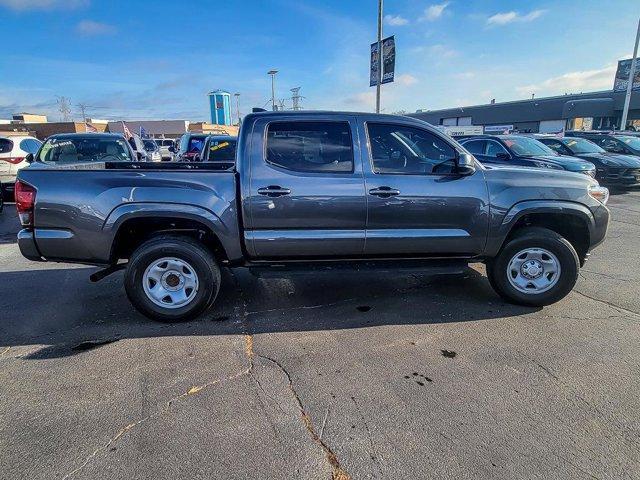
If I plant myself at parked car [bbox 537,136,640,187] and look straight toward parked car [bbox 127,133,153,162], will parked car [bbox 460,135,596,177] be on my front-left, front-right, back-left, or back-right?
front-left

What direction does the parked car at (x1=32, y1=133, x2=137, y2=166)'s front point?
toward the camera

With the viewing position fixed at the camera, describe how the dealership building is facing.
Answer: facing the viewer and to the left of the viewer

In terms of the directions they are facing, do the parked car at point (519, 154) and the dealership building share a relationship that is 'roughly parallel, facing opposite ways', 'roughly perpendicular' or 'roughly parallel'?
roughly perpendicular

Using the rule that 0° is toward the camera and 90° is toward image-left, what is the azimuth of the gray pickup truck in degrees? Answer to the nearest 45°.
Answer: approximately 270°

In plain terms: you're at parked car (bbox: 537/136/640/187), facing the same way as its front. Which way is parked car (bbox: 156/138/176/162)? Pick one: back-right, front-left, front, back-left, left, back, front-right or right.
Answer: back-right

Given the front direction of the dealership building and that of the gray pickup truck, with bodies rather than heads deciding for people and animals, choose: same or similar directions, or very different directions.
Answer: very different directions

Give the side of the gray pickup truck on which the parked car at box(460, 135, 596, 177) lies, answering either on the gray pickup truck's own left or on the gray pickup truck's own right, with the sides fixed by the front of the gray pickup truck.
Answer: on the gray pickup truck's own left

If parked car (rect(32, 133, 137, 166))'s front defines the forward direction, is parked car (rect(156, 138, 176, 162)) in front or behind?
behind

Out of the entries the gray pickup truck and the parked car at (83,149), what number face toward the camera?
1

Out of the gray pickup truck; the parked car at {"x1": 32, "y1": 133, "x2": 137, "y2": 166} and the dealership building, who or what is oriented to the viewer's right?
the gray pickup truck

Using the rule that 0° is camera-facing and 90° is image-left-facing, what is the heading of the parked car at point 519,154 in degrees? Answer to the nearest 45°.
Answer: approximately 315°

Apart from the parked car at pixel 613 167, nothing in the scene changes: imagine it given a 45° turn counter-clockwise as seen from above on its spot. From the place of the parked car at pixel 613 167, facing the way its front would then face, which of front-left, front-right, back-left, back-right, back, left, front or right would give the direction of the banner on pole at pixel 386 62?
back
